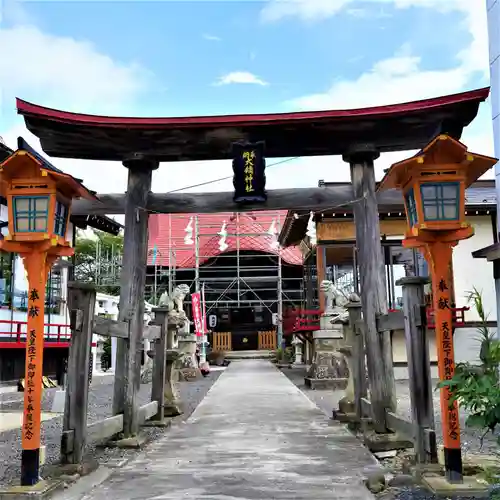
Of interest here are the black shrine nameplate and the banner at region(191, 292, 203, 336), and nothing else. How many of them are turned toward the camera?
2

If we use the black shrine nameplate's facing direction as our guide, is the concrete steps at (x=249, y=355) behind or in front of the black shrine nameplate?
behind

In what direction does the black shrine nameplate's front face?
toward the camera

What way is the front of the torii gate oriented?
toward the camera

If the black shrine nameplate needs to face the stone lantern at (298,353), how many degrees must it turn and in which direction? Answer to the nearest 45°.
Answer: approximately 180°

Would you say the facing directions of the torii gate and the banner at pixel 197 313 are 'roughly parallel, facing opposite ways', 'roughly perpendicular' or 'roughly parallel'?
roughly parallel

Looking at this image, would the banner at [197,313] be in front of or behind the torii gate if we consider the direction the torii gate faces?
behind

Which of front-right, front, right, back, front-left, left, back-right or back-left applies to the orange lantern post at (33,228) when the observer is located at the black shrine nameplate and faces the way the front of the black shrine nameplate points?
front-right

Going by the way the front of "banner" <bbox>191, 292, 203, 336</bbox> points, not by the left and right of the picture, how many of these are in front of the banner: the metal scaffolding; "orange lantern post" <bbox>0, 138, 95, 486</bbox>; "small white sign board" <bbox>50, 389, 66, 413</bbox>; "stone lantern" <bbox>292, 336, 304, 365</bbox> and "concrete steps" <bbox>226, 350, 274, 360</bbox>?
2

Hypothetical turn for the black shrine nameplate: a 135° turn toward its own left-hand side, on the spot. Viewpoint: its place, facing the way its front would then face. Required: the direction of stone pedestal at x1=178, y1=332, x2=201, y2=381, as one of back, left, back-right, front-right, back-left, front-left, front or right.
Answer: front-left

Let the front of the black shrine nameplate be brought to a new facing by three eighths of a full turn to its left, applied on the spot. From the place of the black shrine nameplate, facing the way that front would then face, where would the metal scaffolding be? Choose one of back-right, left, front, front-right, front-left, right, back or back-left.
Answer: front-left
